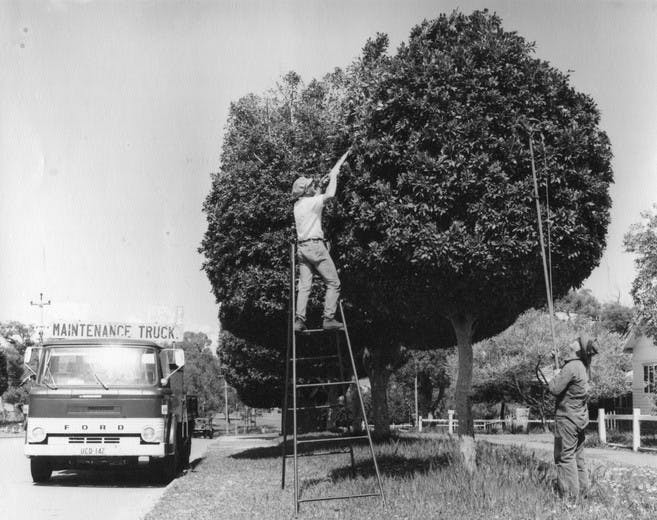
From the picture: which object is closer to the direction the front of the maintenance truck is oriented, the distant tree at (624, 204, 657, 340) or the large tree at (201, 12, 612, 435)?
the large tree

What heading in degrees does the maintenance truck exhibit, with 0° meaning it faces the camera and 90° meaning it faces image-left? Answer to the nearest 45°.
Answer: approximately 0°

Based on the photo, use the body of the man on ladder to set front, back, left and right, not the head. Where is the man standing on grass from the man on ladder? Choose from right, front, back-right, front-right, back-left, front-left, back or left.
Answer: front-right

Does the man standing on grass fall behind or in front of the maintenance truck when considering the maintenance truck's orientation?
in front

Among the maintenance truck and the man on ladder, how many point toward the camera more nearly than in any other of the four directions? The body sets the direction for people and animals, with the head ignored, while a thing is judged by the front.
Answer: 1

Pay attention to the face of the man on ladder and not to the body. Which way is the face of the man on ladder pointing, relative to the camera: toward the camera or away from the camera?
away from the camera

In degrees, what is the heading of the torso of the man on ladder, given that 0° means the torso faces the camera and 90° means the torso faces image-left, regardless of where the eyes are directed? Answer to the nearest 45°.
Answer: approximately 225°

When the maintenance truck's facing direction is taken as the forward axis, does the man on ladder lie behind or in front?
in front

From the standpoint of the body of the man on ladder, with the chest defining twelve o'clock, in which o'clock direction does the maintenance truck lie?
The maintenance truck is roughly at 9 o'clock from the man on ladder.

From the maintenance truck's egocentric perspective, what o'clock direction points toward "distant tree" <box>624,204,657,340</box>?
The distant tree is roughly at 8 o'clock from the maintenance truck.

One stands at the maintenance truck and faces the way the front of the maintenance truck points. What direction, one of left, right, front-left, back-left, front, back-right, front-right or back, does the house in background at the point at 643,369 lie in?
back-left
